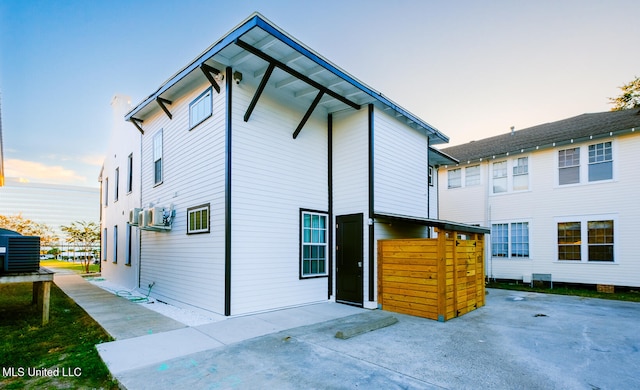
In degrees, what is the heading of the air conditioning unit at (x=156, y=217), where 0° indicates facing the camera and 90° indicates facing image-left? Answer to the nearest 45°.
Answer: approximately 90°

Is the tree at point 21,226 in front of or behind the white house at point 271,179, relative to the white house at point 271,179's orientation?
behind

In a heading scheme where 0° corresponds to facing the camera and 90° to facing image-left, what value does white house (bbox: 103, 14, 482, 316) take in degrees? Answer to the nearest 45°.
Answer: approximately 315°

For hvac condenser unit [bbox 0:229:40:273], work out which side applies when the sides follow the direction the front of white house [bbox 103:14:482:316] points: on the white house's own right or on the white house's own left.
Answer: on the white house's own right

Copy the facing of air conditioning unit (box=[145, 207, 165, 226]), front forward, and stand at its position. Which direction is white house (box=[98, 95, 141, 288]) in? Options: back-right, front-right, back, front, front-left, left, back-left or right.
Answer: right
